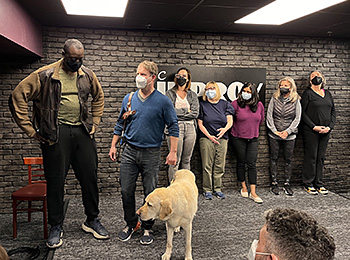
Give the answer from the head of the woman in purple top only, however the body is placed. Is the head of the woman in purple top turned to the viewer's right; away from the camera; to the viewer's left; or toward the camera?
toward the camera

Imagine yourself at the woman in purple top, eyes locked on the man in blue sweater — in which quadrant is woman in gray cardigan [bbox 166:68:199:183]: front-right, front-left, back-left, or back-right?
front-right

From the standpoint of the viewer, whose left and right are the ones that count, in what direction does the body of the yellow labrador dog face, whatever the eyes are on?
facing the viewer

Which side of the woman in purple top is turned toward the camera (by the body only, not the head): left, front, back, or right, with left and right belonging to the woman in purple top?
front

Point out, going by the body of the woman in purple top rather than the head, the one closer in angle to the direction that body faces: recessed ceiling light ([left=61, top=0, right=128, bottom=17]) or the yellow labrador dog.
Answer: the yellow labrador dog

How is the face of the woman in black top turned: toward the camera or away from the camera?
toward the camera

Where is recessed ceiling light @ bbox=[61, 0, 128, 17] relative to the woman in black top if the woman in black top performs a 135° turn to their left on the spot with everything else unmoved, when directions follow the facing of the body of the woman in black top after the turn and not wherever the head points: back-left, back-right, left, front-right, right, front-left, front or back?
back

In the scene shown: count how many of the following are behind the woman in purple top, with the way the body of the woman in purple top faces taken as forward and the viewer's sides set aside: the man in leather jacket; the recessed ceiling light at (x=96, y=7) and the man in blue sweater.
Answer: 0

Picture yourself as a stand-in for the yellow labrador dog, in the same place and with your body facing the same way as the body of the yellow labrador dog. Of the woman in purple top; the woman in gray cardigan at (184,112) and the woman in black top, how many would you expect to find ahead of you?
0

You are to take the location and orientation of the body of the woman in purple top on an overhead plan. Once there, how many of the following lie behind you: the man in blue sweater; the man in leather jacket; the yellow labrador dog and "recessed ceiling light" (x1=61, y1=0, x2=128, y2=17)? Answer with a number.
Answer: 0

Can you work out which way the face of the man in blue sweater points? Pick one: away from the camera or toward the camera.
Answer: toward the camera

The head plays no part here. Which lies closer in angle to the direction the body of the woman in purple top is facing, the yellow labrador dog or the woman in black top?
the yellow labrador dog
